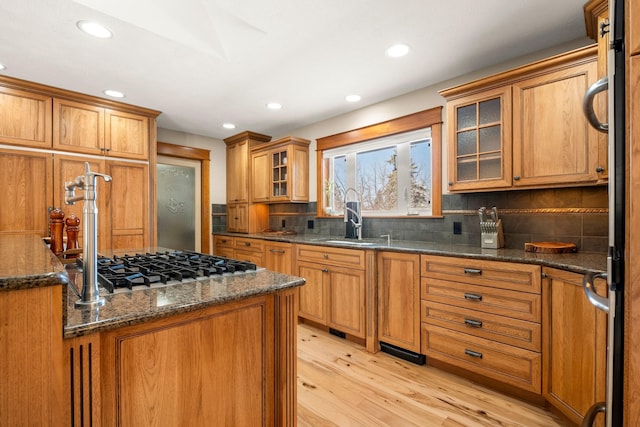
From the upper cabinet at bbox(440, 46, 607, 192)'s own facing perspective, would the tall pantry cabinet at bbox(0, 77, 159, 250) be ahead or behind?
ahead

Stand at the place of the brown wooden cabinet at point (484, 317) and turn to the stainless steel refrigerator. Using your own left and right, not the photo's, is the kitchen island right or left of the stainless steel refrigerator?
right

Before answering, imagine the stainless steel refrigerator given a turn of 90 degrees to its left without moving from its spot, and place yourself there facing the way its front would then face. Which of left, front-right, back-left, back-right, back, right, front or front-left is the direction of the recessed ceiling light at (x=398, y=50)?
back-right

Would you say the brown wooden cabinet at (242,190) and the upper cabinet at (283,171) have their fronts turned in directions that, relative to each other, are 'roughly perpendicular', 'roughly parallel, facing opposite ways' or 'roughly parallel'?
roughly parallel

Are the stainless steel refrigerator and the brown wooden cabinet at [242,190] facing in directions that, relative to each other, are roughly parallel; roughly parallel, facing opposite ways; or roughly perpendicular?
roughly perpendicular

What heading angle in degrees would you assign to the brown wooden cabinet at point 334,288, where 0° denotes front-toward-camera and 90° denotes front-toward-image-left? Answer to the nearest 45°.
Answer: approximately 45°

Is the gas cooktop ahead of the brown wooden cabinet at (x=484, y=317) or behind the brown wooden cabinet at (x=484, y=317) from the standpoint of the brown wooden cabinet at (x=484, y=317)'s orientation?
ahead

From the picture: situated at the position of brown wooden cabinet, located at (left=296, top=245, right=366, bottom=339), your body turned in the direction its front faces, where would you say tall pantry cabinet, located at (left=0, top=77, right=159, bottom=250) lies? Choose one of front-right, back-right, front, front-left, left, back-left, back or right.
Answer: front-right

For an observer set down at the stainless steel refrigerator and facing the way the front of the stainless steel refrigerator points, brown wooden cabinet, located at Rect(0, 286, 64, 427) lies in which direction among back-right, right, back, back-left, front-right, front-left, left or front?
front-left

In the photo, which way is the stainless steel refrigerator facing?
to the viewer's left

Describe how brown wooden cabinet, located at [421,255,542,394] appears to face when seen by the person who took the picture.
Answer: facing the viewer and to the left of the viewer

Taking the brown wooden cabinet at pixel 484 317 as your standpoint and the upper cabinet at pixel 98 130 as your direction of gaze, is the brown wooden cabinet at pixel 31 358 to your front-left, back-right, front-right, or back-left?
front-left

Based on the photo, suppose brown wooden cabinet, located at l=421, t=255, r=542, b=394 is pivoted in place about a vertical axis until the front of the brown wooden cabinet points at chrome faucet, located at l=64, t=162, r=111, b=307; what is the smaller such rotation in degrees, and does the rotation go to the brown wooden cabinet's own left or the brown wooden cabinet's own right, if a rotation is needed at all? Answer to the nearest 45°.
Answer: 0° — it already faces it

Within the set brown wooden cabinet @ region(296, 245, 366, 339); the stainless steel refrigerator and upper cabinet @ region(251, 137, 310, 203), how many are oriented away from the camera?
0

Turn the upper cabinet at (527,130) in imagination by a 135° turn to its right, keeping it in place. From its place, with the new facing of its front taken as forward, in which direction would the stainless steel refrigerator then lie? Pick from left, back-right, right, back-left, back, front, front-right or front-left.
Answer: back
